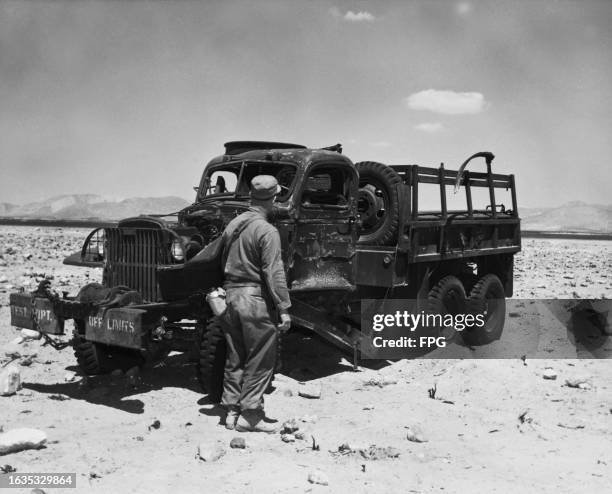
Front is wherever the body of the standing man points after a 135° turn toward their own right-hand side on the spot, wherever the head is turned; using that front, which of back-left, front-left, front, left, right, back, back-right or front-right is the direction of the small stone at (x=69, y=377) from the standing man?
back-right

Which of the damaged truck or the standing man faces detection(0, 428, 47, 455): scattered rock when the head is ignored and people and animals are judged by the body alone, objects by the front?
the damaged truck

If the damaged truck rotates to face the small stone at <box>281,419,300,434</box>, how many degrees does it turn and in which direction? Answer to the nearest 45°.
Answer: approximately 45° to its left

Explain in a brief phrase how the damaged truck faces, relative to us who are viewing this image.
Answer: facing the viewer and to the left of the viewer

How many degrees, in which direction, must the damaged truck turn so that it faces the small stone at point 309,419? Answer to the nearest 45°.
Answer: approximately 45° to its left

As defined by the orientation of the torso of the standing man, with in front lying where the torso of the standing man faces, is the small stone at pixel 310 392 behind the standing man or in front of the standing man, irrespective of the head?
in front

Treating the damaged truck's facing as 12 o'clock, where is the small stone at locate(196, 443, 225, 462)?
The small stone is roughly at 11 o'clock from the damaged truck.

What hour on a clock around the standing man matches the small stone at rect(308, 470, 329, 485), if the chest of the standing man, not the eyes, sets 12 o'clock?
The small stone is roughly at 4 o'clock from the standing man.

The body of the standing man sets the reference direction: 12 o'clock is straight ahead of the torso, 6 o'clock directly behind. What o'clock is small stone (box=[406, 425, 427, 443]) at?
The small stone is roughly at 2 o'clock from the standing man.

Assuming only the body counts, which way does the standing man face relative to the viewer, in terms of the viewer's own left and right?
facing away from the viewer and to the right of the viewer

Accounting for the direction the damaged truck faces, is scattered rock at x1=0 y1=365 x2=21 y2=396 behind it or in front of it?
in front

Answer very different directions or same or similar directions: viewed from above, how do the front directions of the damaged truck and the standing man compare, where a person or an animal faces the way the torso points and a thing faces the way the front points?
very different directions
